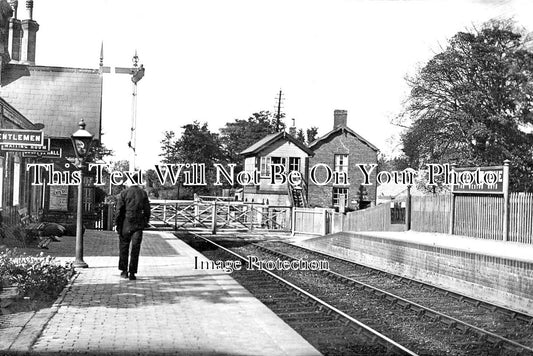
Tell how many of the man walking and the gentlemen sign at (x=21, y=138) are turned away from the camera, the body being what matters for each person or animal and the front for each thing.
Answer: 1

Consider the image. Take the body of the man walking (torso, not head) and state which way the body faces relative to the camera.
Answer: away from the camera

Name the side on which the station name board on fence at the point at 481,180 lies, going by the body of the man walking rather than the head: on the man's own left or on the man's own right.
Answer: on the man's own right

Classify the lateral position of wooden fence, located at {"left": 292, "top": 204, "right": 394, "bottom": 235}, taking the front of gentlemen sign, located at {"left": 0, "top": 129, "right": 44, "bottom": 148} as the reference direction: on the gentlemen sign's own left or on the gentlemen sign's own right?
on the gentlemen sign's own left

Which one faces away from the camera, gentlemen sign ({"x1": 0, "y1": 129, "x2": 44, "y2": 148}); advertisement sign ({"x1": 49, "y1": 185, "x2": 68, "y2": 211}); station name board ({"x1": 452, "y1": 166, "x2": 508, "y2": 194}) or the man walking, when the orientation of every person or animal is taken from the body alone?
the man walking

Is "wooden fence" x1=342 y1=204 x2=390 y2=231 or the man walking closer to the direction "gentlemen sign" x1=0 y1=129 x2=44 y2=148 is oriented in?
the man walking

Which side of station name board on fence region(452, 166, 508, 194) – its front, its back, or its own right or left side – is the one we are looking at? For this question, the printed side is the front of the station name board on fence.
front

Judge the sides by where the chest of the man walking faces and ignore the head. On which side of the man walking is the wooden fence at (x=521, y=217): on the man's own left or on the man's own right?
on the man's own right
